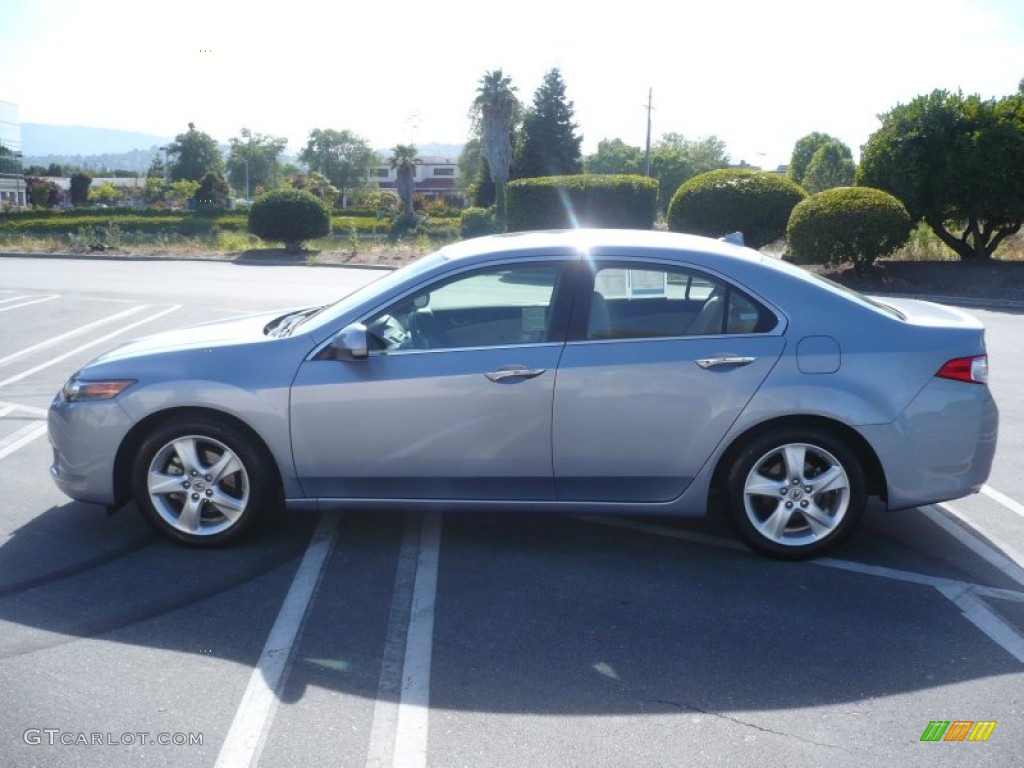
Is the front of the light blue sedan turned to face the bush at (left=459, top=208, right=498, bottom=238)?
no

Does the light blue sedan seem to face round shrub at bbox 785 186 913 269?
no

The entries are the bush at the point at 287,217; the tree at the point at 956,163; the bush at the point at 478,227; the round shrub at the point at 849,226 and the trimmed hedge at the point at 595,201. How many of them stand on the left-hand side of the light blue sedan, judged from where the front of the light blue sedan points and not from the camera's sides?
0

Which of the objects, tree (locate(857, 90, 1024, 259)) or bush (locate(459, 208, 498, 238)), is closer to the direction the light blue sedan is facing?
the bush

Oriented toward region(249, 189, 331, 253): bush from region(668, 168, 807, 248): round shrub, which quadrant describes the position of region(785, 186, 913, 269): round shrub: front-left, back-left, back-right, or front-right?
back-left

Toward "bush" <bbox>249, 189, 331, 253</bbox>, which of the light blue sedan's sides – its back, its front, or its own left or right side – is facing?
right

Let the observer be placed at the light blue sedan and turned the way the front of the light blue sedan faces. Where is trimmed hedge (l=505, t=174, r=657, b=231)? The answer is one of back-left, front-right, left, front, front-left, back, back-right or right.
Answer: right

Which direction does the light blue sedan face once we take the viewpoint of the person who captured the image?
facing to the left of the viewer

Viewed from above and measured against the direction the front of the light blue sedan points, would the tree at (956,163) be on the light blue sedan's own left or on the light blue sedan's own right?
on the light blue sedan's own right

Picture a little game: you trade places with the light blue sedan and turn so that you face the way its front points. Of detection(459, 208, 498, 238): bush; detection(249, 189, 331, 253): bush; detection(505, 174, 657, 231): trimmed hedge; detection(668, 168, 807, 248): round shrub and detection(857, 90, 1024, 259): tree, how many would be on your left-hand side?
0

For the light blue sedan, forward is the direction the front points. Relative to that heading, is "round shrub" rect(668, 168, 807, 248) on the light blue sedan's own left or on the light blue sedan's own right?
on the light blue sedan's own right

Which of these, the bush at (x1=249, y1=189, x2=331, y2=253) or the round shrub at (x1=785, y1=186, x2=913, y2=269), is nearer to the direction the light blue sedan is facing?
the bush

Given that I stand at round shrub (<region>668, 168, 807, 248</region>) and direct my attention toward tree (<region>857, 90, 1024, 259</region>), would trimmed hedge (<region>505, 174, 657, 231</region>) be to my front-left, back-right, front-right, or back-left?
back-left

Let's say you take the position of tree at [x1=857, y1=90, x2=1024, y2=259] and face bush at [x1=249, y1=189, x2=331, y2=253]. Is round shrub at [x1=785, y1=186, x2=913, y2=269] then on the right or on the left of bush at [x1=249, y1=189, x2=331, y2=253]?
left
